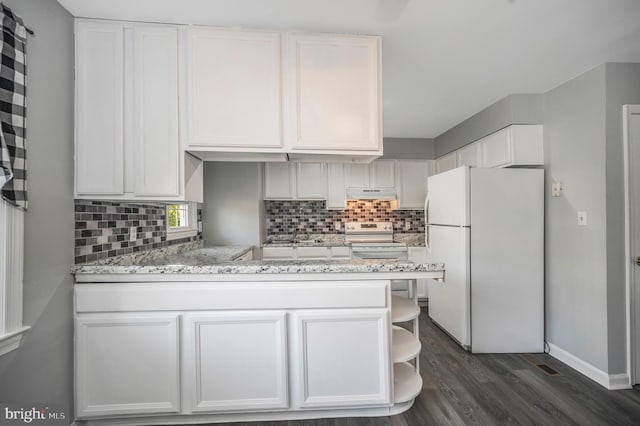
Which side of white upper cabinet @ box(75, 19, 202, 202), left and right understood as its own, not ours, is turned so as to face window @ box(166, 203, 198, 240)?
back

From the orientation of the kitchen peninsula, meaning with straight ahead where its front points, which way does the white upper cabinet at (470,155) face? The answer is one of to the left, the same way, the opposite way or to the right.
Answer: to the right

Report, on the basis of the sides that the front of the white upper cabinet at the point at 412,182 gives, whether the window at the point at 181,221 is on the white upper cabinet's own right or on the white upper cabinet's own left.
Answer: on the white upper cabinet's own right

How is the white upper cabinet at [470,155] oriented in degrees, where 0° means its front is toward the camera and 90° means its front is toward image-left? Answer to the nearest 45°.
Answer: approximately 45°

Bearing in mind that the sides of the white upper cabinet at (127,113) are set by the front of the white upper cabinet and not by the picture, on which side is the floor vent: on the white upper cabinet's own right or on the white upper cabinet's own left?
on the white upper cabinet's own left

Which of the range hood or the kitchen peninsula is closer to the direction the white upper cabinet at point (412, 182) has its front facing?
the kitchen peninsula

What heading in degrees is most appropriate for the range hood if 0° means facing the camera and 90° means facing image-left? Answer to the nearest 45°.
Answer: approximately 0°

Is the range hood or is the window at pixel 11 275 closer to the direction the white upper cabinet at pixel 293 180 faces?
the window
